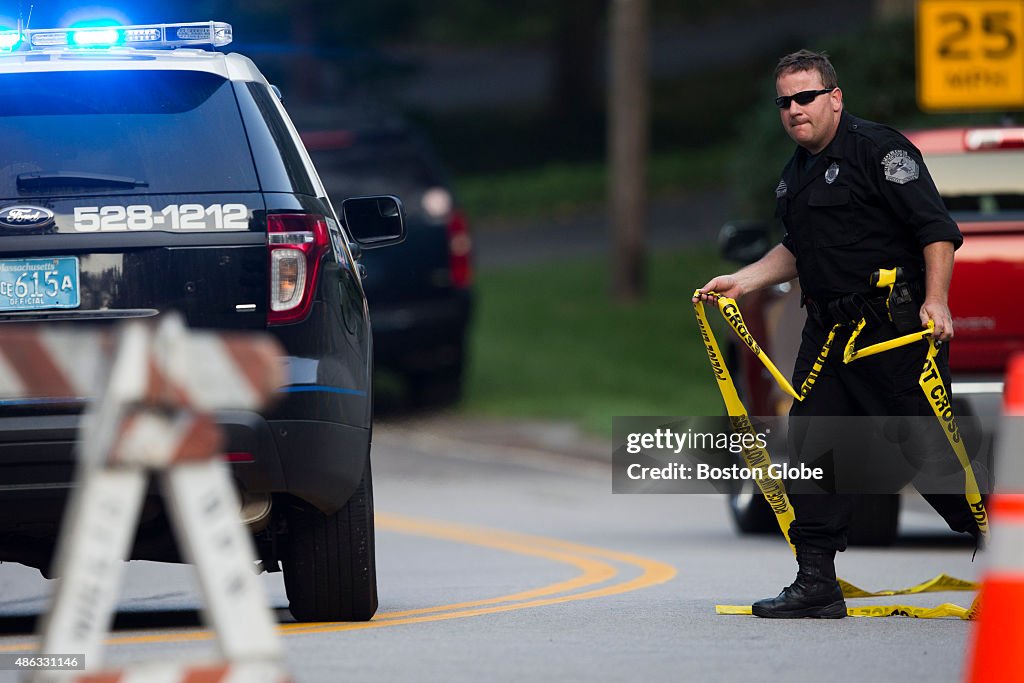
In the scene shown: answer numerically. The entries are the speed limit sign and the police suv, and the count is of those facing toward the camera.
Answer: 1

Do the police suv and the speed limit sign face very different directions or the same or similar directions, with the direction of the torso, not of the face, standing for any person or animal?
very different directions

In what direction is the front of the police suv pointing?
away from the camera

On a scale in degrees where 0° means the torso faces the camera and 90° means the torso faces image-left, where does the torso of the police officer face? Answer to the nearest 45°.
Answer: approximately 45°

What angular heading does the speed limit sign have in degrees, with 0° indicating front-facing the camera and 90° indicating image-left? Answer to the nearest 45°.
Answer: approximately 0°

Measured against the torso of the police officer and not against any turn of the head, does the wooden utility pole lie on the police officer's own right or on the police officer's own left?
on the police officer's own right

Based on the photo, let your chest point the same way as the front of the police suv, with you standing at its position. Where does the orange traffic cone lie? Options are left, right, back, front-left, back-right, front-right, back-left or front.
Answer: back-right

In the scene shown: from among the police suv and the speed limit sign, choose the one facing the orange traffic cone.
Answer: the speed limit sign

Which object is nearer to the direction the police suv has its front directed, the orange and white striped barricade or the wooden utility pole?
the wooden utility pole

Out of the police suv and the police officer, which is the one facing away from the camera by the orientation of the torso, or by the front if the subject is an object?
the police suv

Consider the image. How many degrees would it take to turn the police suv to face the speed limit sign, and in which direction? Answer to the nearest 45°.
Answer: approximately 45° to its right

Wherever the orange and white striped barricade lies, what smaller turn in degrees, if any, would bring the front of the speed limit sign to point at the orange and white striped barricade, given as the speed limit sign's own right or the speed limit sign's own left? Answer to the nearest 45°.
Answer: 0° — it already faces it
